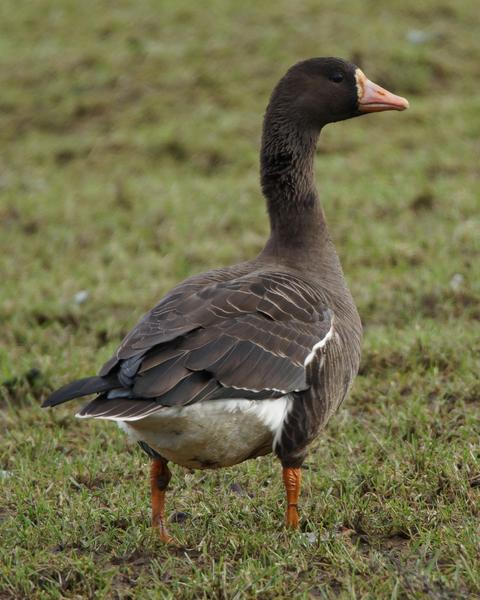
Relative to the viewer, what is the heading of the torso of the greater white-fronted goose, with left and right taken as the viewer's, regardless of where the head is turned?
facing away from the viewer and to the right of the viewer
